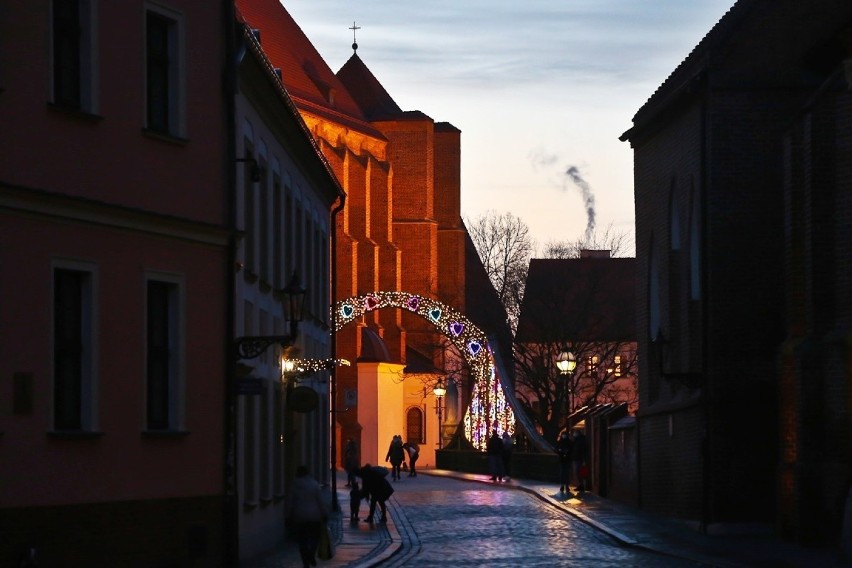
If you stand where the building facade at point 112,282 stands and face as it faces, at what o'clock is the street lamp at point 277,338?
The street lamp is roughly at 9 o'clock from the building facade.

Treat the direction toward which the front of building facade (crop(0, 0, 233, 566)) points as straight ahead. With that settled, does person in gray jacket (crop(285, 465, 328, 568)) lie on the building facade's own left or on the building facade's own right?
on the building facade's own left

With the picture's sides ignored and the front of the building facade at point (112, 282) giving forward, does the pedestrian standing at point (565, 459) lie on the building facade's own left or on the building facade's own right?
on the building facade's own left

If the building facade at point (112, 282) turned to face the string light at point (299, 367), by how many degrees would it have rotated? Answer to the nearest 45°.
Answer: approximately 135° to its left

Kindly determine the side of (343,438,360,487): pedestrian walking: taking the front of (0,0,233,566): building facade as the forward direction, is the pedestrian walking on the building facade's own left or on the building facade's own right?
on the building facade's own left

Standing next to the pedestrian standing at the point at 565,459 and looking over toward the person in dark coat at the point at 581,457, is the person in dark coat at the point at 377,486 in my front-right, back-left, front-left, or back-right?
back-right

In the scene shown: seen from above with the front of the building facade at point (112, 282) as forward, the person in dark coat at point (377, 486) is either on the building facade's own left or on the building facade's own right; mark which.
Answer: on the building facade's own left

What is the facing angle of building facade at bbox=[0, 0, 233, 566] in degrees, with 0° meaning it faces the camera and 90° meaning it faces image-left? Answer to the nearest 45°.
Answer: approximately 315°
